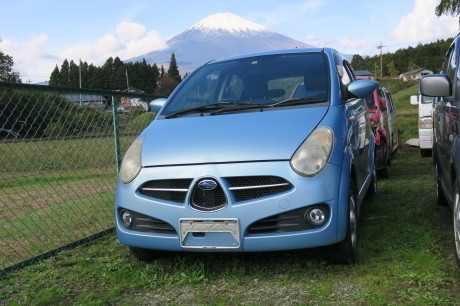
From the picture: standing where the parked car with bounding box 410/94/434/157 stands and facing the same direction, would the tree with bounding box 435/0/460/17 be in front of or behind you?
behind

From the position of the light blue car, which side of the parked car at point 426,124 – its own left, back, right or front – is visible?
front

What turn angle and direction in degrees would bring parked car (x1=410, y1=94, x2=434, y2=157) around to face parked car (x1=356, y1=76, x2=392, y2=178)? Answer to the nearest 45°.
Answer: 0° — it already faces it

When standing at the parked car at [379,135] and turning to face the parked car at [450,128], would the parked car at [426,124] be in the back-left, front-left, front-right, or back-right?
back-left

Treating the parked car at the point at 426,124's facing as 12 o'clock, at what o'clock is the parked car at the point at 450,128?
the parked car at the point at 450,128 is roughly at 12 o'clock from the parked car at the point at 426,124.

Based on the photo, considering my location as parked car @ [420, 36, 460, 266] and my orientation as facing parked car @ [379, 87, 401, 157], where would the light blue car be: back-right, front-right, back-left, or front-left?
back-left

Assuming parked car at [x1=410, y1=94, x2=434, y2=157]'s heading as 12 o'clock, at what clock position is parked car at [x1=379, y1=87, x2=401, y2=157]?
parked car at [x1=379, y1=87, x2=401, y2=157] is roughly at 2 o'clock from parked car at [x1=410, y1=94, x2=434, y2=157].

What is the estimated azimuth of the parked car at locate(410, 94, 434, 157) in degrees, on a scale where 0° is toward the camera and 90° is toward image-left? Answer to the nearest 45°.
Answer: approximately 0°

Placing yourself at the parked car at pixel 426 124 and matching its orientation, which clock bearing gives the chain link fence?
The chain link fence is roughly at 1 o'clock from the parked car.

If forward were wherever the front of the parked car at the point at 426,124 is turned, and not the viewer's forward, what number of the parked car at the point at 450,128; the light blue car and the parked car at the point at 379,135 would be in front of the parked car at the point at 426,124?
3

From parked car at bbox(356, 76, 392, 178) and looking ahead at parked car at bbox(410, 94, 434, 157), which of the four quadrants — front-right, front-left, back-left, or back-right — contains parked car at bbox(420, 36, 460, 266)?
back-right

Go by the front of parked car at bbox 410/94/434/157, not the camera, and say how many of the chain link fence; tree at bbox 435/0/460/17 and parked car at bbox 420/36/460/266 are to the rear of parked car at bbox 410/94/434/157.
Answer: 1
